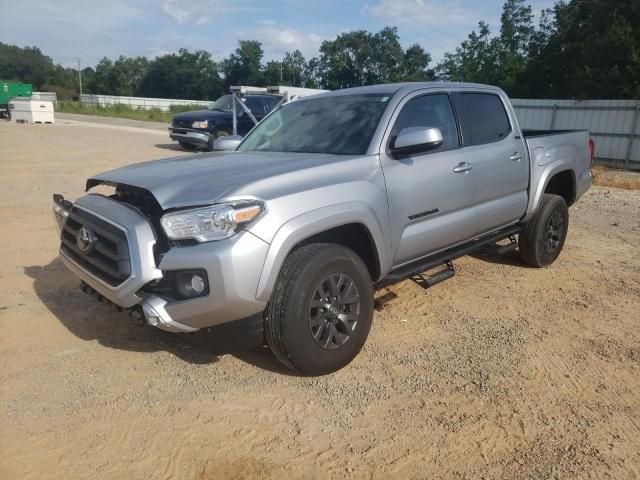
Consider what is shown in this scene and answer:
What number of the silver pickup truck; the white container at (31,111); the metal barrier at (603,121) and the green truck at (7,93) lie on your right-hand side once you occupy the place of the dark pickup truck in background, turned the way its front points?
2

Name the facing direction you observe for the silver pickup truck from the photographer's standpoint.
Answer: facing the viewer and to the left of the viewer

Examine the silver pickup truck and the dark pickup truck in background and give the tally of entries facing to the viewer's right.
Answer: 0

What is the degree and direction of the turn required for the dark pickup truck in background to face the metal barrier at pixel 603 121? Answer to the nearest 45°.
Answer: approximately 135° to its left

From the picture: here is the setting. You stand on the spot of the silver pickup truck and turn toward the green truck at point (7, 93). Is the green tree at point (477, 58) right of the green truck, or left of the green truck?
right

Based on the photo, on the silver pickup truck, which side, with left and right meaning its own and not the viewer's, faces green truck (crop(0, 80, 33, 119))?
right
